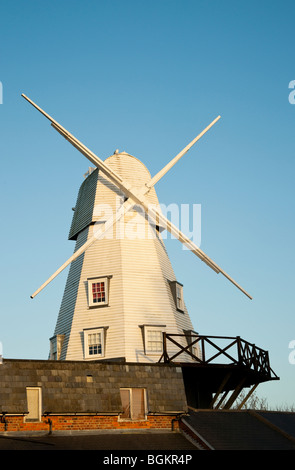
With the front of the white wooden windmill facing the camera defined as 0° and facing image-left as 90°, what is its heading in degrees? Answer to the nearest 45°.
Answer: approximately 315°
